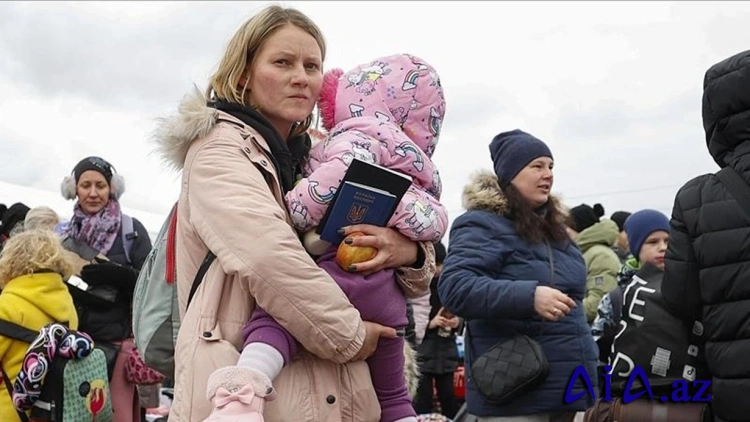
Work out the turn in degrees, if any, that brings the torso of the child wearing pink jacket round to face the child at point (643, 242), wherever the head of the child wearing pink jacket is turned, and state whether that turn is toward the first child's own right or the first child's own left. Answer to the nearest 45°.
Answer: approximately 90° to the first child's own right

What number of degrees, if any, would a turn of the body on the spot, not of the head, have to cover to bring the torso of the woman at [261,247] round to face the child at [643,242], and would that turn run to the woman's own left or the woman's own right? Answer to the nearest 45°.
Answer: approximately 90° to the woman's own left

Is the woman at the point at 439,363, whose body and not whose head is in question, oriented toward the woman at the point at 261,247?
yes

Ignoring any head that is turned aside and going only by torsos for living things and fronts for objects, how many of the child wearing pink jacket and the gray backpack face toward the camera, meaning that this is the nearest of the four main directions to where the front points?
0

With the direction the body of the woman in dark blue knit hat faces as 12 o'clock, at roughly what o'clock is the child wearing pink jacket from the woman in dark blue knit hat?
The child wearing pink jacket is roughly at 2 o'clock from the woman in dark blue knit hat.

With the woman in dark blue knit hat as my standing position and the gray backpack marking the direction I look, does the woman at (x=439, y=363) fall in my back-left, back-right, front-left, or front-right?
back-right

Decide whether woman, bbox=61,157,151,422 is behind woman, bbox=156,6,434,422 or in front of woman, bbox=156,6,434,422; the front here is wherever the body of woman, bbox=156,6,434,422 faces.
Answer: behind

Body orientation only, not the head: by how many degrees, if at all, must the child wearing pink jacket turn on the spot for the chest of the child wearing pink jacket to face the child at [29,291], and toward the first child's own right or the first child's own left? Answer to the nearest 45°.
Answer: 0° — they already face them

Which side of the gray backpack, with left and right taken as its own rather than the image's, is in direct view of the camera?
left

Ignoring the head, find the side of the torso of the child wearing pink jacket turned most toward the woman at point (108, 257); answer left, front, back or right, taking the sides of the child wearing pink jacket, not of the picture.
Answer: front
